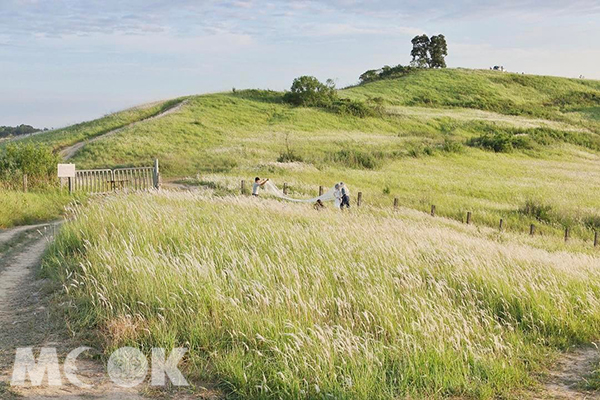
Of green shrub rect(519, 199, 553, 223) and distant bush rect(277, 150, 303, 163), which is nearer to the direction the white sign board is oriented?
the green shrub

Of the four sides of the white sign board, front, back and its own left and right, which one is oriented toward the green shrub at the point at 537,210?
left

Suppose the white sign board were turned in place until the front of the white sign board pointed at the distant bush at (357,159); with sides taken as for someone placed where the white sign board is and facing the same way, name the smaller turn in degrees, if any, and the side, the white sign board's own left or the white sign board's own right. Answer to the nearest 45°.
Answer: approximately 135° to the white sign board's own left

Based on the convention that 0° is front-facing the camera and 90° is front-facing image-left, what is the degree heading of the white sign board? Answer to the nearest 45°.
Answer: approximately 0°

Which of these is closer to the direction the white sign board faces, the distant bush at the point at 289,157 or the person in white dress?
the person in white dress

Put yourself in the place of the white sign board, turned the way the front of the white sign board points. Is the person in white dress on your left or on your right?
on your left

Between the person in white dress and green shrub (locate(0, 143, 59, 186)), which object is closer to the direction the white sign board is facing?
the person in white dress
